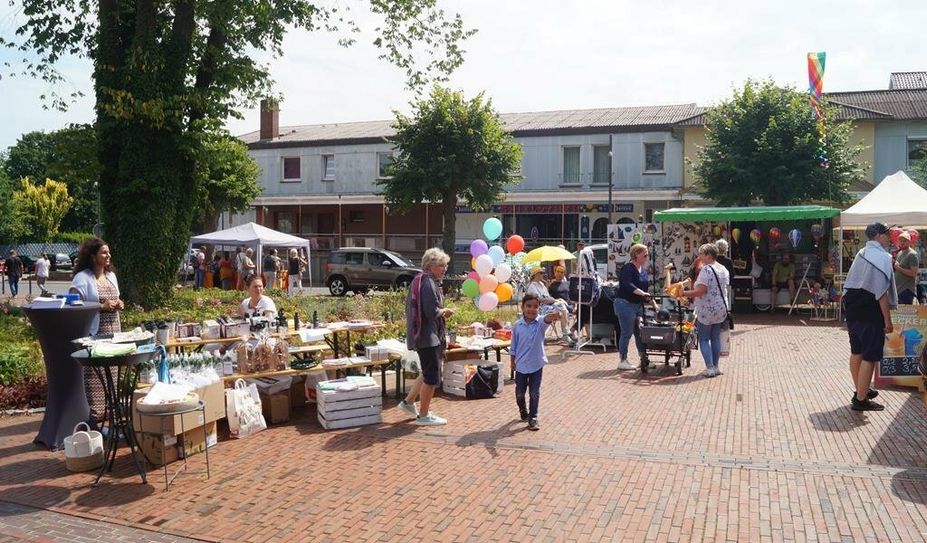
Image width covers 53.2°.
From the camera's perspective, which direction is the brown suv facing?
to the viewer's right

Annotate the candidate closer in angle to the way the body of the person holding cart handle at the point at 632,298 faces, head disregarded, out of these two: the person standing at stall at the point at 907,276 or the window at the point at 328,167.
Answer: the person standing at stall

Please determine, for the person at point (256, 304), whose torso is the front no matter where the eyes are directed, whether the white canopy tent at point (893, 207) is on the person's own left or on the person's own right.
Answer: on the person's own left

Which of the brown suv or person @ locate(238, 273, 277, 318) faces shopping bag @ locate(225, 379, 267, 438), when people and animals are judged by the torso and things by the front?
the person

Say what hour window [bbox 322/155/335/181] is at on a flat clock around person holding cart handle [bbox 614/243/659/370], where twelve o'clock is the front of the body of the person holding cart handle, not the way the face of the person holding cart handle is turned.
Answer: The window is roughly at 8 o'clock from the person holding cart handle.

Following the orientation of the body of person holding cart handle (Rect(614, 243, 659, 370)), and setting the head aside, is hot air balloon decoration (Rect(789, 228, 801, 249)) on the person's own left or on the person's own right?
on the person's own left
